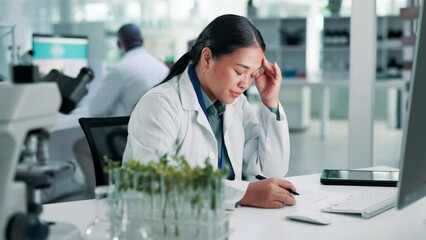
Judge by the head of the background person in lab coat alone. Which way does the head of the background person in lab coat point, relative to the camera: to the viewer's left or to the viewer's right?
to the viewer's left

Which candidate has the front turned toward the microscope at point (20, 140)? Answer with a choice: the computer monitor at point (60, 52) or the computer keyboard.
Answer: the computer monitor

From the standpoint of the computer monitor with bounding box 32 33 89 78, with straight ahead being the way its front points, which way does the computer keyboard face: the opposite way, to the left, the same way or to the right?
the opposite way

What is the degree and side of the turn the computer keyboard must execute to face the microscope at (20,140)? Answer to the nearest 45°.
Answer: approximately 90° to its left

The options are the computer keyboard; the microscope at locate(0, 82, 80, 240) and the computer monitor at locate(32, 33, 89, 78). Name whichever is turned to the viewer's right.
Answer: the microscope

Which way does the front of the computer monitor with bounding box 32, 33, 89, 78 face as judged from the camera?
facing the viewer

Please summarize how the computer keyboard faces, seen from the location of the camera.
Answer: facing away from the viewer and to the left of the viewer

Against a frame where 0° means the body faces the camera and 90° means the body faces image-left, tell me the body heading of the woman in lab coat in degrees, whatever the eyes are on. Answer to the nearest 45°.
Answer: approximately 315°

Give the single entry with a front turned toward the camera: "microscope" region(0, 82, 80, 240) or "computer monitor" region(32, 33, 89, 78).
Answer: the computer monitor

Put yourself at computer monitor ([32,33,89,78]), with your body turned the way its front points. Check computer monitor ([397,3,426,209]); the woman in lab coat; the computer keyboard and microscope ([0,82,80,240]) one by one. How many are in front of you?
4

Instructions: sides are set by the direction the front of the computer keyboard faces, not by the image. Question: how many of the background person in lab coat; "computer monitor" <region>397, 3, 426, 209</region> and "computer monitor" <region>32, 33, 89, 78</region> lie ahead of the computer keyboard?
2

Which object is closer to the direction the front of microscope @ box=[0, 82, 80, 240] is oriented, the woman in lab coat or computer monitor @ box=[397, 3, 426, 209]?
the computer monitor

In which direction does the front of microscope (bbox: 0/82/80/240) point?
to the viewer's right

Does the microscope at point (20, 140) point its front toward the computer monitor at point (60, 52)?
no
